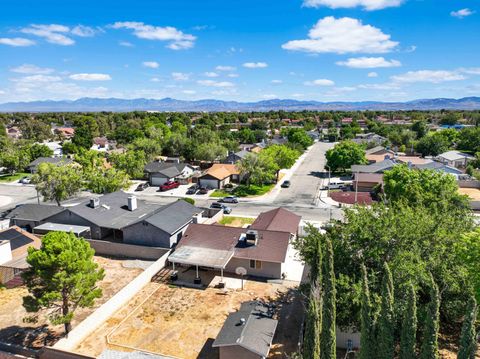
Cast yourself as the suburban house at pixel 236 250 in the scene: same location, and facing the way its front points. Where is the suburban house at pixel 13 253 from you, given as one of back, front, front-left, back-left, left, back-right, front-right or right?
left

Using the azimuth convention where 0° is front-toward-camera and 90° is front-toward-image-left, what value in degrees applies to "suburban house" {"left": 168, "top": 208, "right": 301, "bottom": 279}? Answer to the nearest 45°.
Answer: approximately 180°

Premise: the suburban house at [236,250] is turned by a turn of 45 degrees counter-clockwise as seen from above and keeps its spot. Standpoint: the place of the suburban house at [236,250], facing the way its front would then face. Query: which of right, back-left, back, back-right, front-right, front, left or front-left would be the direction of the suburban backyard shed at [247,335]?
back-left

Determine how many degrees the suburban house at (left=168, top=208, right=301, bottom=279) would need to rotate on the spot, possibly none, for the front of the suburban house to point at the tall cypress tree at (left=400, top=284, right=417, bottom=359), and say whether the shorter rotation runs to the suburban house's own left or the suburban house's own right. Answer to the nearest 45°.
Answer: approximately 180°

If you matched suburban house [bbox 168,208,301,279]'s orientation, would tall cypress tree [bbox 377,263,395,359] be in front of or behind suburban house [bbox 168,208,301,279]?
behind

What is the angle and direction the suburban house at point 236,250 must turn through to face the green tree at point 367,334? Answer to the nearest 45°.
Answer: approximately 180°

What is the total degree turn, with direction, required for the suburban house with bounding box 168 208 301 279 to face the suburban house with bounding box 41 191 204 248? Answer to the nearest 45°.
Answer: approximately 45° to its left

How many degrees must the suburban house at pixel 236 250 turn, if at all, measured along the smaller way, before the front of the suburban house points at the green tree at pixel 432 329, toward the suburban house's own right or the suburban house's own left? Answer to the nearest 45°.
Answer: approximately 180°

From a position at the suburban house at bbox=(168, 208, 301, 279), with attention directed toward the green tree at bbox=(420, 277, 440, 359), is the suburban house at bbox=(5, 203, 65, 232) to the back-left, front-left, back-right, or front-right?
back-right

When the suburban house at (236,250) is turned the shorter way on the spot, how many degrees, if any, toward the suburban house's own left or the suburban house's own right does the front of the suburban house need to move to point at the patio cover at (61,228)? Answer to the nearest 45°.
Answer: approximately 90° to the suburban house's own left

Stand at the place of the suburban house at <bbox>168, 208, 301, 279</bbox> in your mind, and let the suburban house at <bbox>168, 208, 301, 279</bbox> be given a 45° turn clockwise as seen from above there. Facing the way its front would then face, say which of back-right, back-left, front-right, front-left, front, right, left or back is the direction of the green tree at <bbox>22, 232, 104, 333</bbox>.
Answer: back
